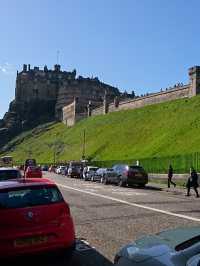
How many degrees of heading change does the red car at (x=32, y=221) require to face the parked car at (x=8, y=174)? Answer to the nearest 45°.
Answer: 0° — it already faces it

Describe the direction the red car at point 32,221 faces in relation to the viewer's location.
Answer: facing away from the viewer

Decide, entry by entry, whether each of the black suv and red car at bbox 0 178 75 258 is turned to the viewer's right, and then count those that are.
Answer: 0

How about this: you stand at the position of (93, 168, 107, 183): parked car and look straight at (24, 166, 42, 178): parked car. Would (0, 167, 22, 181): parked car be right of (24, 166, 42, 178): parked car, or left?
left

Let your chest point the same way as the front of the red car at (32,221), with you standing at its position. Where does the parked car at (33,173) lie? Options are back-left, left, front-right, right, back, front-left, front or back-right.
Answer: front

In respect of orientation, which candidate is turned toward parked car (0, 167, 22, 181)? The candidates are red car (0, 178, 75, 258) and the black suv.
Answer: the red car

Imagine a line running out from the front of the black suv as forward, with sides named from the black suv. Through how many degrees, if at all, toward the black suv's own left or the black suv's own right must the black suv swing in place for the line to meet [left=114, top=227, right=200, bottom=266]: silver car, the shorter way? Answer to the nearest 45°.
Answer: approximately 135° to the black suv's own left

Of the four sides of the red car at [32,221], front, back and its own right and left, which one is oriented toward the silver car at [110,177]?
front

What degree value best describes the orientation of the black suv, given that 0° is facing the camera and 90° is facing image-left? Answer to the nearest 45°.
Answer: approximately 135°
